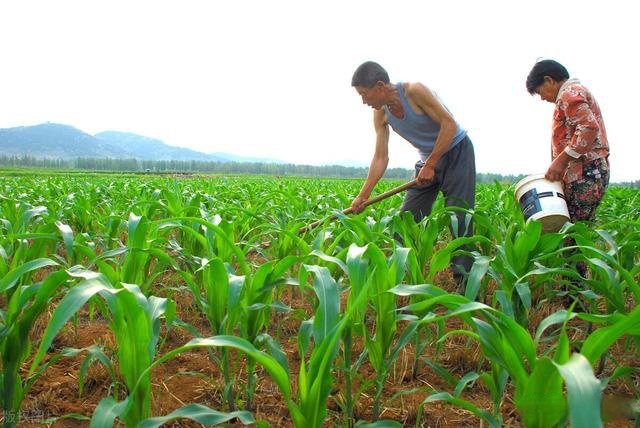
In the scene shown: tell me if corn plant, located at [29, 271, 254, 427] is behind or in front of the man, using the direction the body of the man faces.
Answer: in front

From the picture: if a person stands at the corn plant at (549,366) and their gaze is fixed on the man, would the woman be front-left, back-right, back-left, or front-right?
front-right

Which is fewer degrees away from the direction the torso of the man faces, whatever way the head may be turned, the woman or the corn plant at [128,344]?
the corn plant

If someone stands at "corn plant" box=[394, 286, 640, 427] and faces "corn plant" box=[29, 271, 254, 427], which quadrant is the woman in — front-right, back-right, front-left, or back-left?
back-right

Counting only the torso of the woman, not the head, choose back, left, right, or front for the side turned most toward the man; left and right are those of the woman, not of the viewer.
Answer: front

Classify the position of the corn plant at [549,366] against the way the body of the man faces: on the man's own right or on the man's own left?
on the man's own left

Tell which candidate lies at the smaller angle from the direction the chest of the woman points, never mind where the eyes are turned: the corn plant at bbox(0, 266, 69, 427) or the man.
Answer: the man

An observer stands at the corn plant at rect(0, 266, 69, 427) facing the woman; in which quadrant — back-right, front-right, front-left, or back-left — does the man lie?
front-left

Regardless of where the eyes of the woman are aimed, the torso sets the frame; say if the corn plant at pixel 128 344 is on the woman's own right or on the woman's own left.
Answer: on the woman's own left

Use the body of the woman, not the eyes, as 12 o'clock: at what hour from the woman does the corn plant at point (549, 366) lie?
The corn plant is roughly at 9 o'clock from the woman.

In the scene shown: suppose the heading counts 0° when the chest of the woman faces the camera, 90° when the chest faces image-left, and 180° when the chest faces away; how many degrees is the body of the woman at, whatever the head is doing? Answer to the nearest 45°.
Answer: approximately 90°

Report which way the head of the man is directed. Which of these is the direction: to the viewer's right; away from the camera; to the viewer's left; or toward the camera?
to the viewer's left

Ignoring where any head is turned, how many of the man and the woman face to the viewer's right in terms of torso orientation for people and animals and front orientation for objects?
0

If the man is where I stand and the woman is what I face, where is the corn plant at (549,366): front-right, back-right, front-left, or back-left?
front-right
